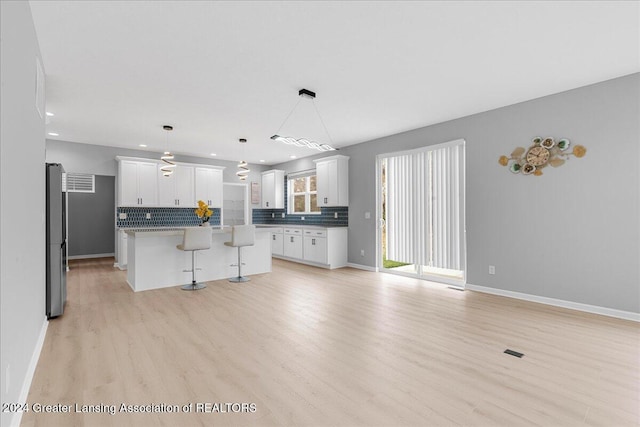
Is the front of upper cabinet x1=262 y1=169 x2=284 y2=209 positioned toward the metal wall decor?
no

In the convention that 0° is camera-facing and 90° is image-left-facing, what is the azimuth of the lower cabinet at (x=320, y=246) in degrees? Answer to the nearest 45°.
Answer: approximately 45°

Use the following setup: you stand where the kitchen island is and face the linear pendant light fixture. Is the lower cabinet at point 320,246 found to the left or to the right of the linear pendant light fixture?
left

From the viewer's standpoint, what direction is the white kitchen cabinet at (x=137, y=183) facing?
toward the camera

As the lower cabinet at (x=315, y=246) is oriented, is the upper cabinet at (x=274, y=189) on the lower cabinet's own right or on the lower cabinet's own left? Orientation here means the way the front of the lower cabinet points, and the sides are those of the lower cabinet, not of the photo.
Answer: on the lower cabinet's own right

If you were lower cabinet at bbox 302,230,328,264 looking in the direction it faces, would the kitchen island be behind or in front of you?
in front

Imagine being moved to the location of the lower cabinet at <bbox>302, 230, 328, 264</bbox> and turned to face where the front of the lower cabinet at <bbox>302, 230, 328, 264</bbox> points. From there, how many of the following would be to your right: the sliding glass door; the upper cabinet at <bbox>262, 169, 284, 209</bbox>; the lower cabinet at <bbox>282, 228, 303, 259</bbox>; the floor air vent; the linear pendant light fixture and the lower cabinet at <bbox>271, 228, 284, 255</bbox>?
3

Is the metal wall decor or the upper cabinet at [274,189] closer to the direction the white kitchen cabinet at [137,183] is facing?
the metal wall decor

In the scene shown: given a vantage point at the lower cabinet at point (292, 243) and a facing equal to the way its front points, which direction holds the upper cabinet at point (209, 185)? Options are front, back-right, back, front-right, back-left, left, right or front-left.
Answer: front-right

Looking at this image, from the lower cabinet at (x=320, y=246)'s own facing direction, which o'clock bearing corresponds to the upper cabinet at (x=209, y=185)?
The upper cabinet is roughly at 2 o'clock from the lower cabinet.

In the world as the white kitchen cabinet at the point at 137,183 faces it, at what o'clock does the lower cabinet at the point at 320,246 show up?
The lower cabinet is roughly at 10 o'clock from the white kitchen cabinet.

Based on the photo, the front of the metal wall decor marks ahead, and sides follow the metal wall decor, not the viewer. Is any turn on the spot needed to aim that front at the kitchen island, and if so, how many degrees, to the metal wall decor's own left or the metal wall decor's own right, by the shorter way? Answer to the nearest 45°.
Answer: approximately 45° to the metal wall decor's own right

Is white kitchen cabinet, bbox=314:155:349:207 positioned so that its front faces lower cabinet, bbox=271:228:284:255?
no

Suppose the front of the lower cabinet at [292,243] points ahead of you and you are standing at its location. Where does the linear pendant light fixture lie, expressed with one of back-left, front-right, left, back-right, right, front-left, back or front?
front-left

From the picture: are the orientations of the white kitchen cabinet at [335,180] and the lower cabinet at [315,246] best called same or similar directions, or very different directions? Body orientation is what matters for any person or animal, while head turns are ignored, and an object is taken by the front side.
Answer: same or similar directions

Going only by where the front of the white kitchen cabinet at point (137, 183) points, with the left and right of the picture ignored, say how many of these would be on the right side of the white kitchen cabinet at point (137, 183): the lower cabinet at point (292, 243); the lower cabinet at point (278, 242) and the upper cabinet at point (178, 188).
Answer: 0

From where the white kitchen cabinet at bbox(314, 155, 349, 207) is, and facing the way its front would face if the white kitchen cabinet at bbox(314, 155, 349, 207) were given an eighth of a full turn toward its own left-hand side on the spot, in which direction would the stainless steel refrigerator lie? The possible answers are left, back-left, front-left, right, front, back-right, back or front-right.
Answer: front-right
